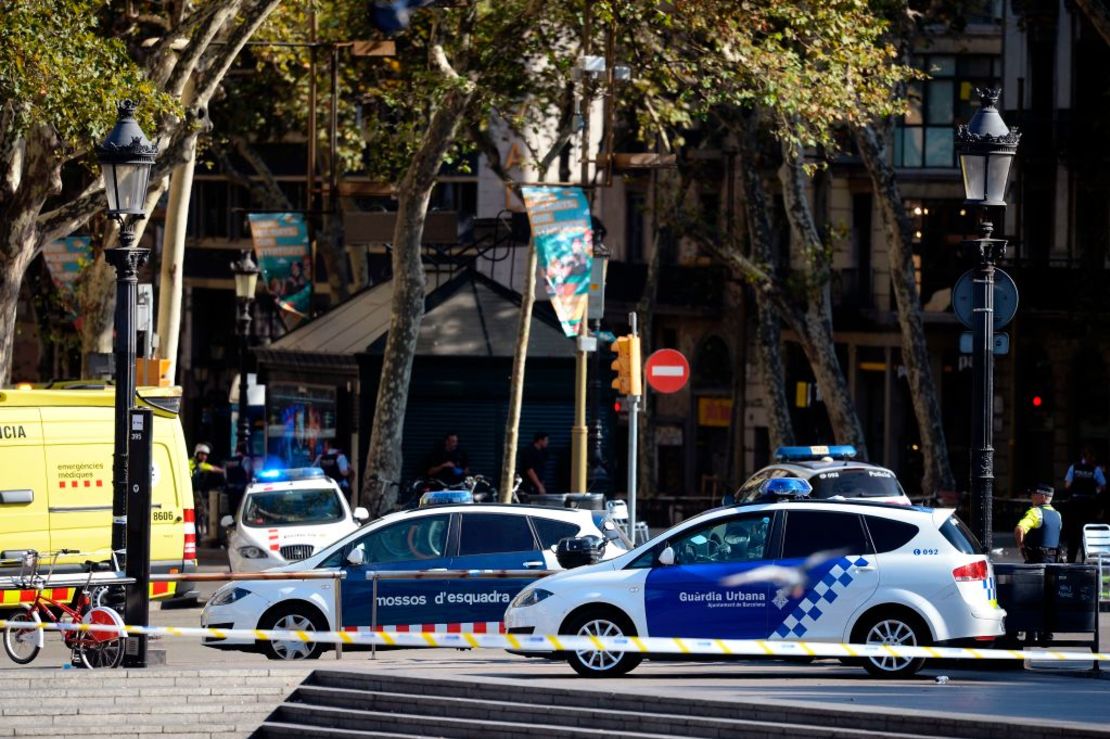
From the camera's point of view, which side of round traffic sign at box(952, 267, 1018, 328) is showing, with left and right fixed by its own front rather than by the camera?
back

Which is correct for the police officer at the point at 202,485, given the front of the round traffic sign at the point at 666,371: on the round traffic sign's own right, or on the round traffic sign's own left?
on the round traffic sign's own right

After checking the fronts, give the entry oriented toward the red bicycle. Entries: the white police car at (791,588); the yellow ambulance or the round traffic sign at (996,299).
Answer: the white police car

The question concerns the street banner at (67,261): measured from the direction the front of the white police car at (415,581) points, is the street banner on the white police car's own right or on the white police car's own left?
on the white police car's own right

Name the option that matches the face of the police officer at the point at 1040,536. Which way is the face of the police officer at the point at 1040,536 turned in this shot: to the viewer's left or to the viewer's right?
to the viewer's left

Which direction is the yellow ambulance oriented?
to the viewer's left

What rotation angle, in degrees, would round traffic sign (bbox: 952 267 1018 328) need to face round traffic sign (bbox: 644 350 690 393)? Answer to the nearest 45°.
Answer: approximately 45° to its left

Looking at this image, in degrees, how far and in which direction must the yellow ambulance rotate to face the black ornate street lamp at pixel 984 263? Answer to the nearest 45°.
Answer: approximately 135° to its left

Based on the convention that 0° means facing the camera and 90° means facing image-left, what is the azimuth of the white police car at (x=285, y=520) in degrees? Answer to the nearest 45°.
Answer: approximately 0°

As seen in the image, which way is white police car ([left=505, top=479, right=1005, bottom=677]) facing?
to the viewer's left

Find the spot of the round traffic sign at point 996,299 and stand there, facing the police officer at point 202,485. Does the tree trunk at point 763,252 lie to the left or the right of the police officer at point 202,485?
right

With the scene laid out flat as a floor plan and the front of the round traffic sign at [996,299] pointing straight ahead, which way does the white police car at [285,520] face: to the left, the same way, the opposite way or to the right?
the opposite way

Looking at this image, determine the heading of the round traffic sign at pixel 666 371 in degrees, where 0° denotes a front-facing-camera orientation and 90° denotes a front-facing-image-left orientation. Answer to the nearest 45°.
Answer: approximately 0°
